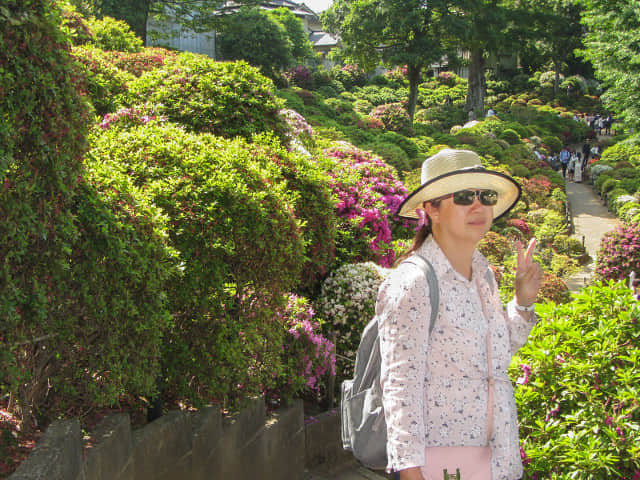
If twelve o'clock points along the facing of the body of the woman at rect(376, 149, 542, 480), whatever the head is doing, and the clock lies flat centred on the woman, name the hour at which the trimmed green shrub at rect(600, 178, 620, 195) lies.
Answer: The trimmed green shrub is roughly at 8 o'clock from the woman.

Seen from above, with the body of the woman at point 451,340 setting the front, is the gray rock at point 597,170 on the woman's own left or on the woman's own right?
on the woman's own left

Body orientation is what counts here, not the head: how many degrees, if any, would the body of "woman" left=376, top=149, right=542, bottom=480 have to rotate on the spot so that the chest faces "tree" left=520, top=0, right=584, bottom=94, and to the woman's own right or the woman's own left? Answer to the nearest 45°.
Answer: approximately 135° to the woman's own left

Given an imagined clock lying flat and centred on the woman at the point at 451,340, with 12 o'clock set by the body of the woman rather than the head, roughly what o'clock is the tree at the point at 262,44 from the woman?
The tree is roughly at 7 o'clock from the woman.

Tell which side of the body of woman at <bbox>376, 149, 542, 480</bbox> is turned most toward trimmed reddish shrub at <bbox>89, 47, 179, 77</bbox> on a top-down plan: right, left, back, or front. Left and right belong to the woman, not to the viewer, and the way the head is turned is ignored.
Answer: back

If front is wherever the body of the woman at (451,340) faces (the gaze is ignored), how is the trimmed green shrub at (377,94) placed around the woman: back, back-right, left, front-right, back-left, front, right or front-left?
back-left

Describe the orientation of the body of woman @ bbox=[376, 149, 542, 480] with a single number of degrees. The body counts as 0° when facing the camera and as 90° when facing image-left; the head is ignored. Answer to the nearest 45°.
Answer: approximately 315°

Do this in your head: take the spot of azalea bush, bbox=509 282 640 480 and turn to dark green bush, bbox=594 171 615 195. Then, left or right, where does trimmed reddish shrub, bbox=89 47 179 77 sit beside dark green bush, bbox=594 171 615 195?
left

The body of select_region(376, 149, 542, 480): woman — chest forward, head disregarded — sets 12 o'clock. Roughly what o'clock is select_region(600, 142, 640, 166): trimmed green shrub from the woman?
The trimmed green shrub is roughly at 8 o'clock from the woman.

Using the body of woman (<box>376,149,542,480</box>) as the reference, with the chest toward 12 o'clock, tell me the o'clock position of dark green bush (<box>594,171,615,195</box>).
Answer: The dark green bush is roughly at 8 o'clock from the woman.

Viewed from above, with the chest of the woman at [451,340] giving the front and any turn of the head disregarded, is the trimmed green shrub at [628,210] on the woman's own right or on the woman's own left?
on the woman's own left
